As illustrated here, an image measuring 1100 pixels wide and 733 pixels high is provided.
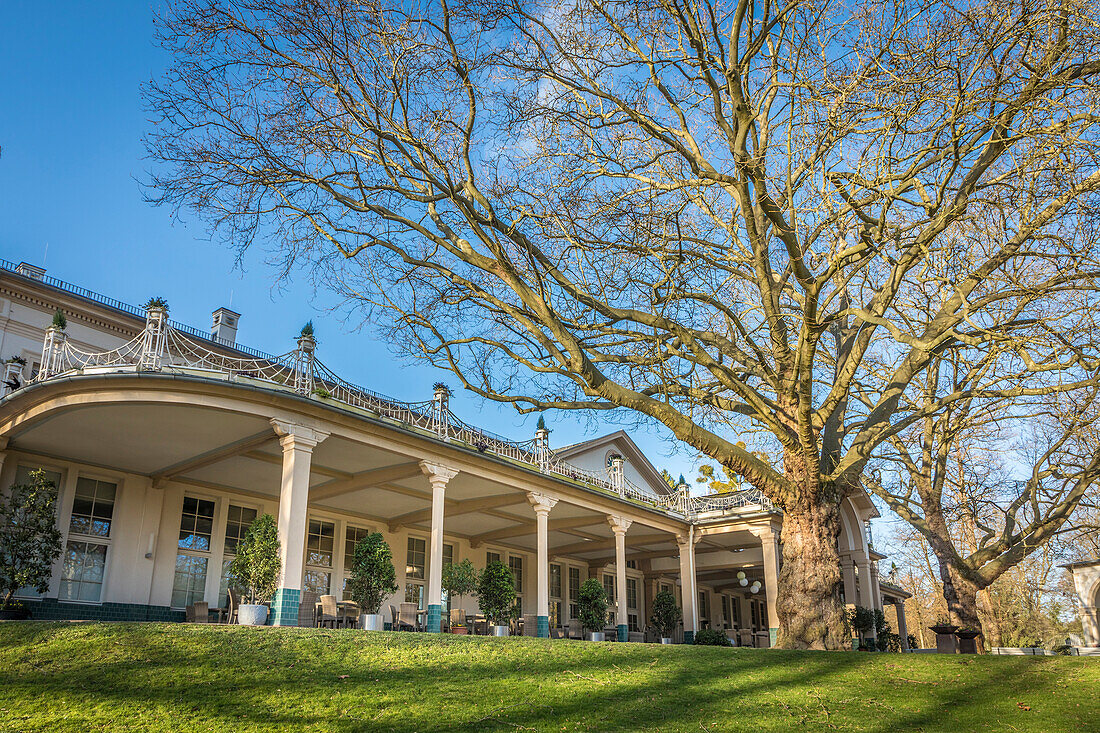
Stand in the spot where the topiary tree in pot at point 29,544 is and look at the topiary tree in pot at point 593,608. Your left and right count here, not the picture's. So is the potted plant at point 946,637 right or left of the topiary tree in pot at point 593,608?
right

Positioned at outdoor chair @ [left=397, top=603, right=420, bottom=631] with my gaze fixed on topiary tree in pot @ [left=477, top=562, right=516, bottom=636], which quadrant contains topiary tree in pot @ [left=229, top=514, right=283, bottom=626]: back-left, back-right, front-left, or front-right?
back-right

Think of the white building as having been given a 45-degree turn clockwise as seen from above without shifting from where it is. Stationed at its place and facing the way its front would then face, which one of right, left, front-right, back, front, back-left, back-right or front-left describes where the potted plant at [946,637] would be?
left

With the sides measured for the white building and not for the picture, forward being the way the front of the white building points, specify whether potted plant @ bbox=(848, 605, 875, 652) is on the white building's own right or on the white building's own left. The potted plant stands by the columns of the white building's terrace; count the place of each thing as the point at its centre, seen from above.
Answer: on the white building's own left

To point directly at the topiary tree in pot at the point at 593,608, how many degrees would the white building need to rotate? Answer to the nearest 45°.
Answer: approximately 90° to its left

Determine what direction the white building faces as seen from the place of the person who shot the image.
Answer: facing the viewer and to the right of the viewer
